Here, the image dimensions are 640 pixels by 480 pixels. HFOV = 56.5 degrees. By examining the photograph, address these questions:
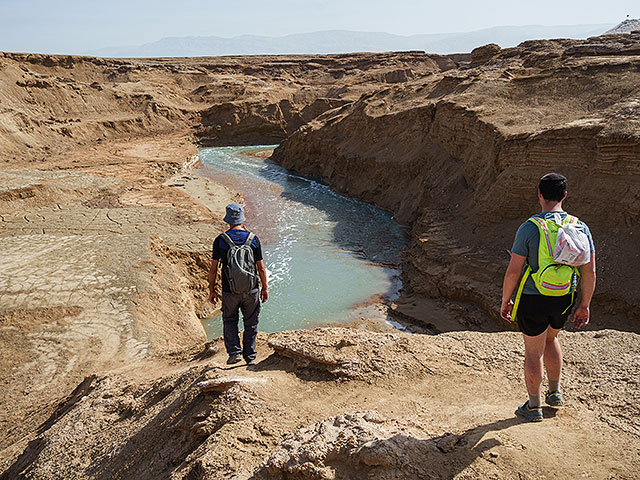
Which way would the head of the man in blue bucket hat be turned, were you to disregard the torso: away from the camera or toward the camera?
away from the camera

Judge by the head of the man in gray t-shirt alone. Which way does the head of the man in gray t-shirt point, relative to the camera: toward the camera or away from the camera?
away from the camera

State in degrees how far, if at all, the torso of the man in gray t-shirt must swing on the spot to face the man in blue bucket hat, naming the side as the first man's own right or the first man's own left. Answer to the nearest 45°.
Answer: approximately 45° to the first man's own left

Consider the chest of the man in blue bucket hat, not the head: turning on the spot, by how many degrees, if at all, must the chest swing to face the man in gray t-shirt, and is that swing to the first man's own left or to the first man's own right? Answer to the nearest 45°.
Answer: approximately 135° to the first man's own right

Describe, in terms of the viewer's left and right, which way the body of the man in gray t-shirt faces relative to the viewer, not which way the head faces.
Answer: facing away from the viewer and to the left of the viewer

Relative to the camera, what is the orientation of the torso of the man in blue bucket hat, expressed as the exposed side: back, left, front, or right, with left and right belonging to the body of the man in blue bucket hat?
back

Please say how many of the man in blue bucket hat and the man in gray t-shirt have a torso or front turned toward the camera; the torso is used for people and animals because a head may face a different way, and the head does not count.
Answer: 0
